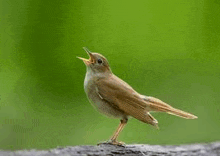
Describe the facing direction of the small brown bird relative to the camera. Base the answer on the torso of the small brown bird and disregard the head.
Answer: to the viewer's left
